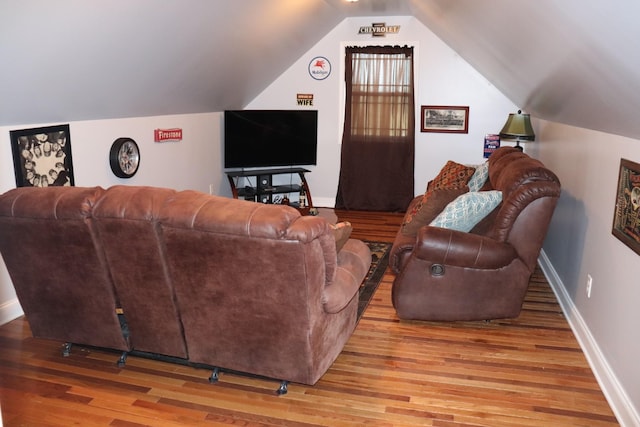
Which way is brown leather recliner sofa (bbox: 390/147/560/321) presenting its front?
to the viewer's left

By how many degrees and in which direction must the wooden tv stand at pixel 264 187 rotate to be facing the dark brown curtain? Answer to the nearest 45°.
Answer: approximately 90° to its left

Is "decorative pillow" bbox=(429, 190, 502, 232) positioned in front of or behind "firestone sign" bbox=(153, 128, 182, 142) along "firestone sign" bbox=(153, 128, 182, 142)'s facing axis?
in front

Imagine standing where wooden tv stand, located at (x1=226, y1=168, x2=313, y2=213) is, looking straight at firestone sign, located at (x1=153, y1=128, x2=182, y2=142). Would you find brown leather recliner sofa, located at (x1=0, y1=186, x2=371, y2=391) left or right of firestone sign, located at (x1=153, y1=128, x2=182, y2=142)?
left

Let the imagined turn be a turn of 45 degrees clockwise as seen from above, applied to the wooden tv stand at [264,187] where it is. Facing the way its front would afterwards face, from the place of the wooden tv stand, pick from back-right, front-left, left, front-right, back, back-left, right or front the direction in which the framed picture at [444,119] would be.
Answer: back-left

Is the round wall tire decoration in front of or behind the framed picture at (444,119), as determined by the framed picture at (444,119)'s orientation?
in front

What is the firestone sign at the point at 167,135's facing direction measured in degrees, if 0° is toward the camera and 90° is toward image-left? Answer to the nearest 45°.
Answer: approximately 315°

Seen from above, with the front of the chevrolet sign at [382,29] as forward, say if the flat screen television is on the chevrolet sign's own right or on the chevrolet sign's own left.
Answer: on the chevrolet sign's own right

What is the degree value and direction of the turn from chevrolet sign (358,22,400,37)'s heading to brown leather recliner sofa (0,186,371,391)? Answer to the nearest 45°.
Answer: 0° — it already faces it

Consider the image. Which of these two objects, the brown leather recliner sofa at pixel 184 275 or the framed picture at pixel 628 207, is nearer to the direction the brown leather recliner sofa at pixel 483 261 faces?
the brown leather recliner sofa

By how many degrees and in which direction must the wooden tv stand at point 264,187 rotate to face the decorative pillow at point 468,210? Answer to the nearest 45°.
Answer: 0° — it already faces it

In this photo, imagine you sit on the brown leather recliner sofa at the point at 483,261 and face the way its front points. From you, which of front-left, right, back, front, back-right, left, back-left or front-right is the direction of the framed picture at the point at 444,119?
right
